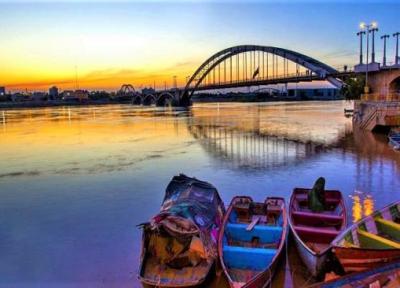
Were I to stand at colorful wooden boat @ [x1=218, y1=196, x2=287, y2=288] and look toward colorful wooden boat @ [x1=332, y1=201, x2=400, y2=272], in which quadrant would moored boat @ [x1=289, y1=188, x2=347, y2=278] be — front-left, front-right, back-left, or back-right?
front-left

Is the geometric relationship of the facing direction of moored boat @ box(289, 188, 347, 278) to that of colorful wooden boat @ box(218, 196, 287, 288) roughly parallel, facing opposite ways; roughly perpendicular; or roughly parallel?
roughly parallel
